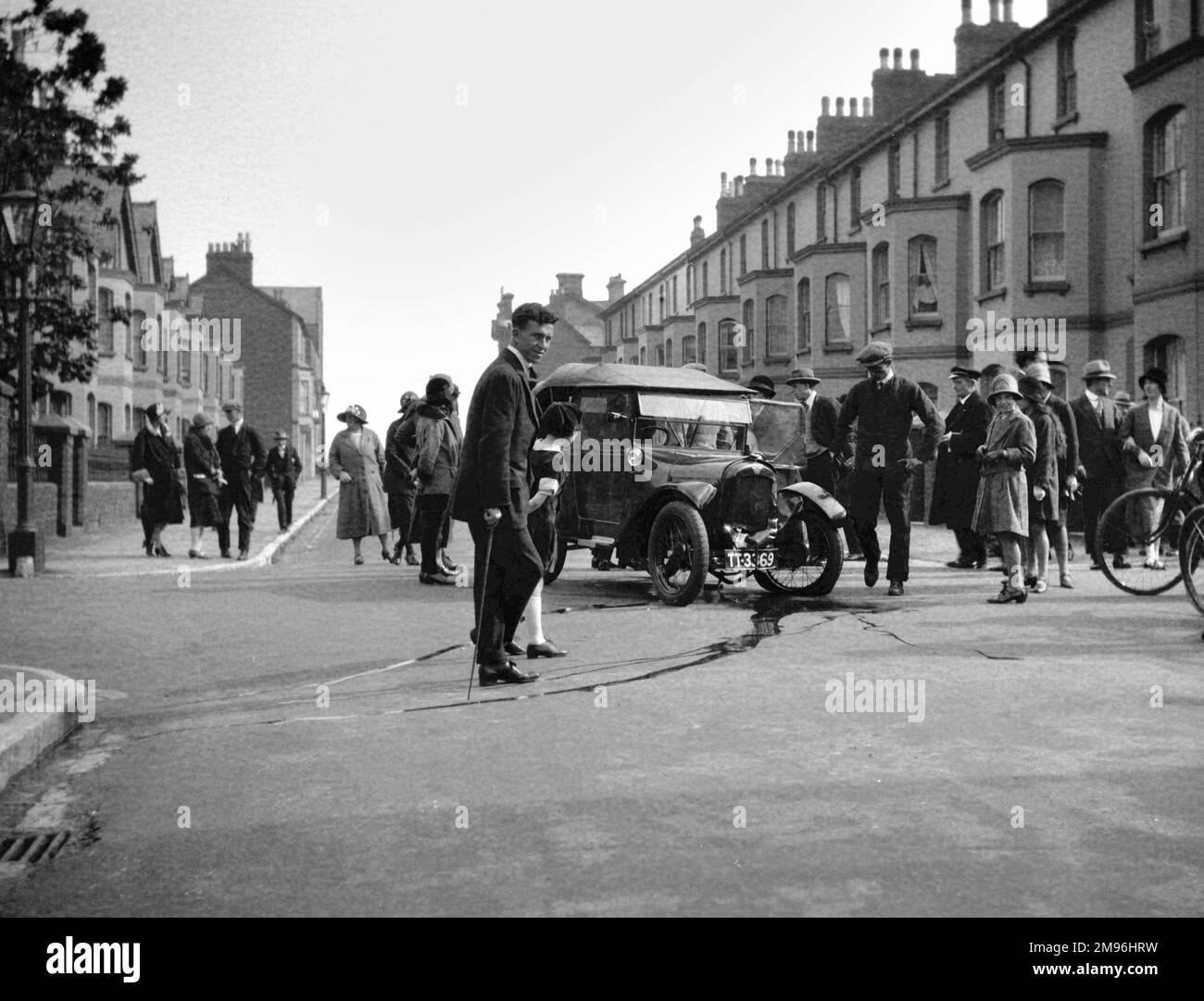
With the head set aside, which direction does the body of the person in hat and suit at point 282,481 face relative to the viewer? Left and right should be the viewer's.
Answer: facing the viewer

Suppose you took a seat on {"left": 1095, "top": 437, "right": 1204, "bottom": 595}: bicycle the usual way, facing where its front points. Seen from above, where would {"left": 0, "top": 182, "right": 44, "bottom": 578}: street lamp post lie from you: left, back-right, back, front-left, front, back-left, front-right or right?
front

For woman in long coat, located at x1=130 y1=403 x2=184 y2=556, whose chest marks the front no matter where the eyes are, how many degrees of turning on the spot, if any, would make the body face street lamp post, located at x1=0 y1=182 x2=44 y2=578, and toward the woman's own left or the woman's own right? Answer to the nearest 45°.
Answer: approximately 90° to the woman's own right

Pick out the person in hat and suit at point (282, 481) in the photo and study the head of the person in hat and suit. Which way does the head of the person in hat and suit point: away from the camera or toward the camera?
toward the camera

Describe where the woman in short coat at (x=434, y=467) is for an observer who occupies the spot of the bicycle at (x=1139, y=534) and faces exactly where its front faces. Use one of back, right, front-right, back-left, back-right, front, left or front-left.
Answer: front

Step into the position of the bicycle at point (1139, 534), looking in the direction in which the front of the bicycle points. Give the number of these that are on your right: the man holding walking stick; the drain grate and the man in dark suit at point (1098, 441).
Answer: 1
